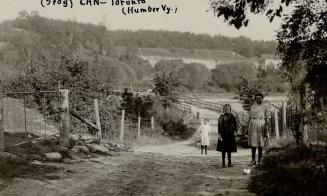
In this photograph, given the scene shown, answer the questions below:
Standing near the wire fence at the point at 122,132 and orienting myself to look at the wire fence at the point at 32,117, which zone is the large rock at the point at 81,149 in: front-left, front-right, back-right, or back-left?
front-left

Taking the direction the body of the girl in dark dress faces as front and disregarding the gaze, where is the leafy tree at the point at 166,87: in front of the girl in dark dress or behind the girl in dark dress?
behind

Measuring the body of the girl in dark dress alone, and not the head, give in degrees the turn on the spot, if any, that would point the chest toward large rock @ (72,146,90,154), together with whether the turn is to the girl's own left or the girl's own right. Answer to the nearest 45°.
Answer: approximately 90° to the girl's own right

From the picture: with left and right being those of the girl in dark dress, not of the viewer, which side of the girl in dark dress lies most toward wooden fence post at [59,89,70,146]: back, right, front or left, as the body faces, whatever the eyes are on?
right

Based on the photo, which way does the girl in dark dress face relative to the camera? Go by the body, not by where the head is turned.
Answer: toward the camera

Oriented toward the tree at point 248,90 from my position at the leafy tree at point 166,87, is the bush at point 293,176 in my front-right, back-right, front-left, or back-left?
front-right

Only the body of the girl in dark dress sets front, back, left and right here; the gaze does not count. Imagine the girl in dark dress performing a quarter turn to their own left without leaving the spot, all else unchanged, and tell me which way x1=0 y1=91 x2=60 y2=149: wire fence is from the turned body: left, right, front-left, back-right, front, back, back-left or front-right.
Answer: back-left

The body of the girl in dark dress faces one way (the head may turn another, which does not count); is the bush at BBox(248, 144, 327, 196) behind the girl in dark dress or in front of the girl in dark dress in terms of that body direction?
in front

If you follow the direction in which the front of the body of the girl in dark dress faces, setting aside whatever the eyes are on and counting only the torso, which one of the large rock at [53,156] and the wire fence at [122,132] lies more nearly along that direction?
the large rock

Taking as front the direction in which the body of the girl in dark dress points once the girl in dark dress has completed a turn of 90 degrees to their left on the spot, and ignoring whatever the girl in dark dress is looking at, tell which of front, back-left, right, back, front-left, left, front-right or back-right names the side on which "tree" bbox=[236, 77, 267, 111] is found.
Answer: left

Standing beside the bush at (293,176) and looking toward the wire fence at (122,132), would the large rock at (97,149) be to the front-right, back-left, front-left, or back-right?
front-left

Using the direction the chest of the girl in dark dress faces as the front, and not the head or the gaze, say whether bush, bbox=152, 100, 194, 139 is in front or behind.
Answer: behind

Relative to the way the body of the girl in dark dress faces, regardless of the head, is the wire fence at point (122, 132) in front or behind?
behind
